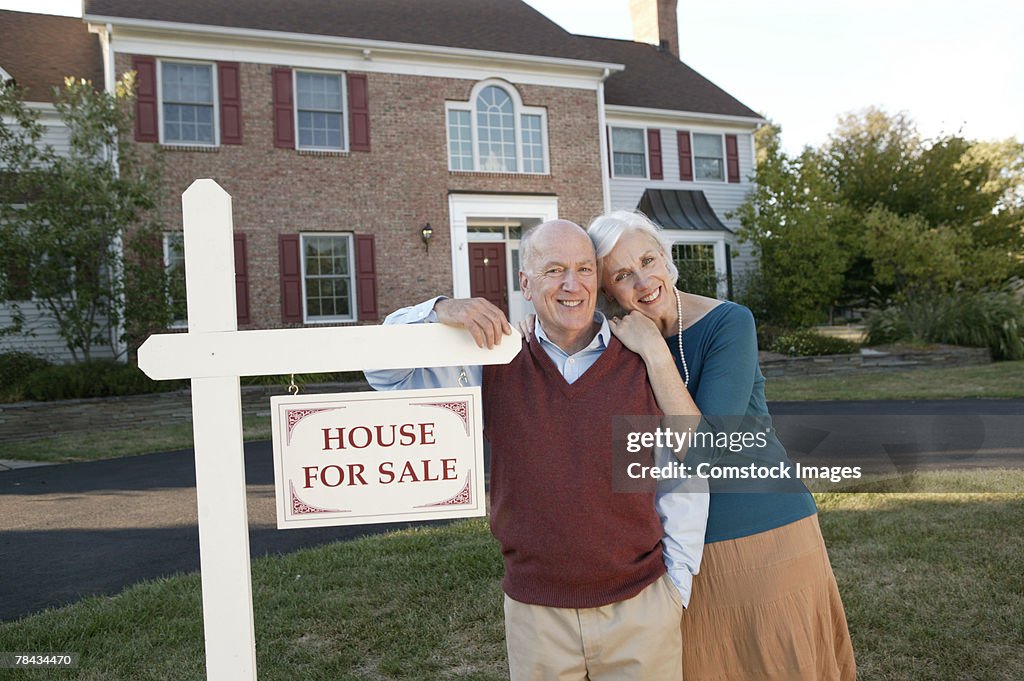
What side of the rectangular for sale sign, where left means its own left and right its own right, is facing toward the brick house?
back

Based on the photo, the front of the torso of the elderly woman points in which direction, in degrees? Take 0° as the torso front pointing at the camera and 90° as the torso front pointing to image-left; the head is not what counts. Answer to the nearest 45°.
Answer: approximately 45°

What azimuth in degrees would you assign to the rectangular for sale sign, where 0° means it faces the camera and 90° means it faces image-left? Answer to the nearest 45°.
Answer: approximately 0°

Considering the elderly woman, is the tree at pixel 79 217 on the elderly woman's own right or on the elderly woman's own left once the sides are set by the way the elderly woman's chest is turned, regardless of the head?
on the elderly woman's own right

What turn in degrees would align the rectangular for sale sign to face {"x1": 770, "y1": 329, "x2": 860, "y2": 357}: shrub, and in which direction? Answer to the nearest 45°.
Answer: approximately 135° to its left

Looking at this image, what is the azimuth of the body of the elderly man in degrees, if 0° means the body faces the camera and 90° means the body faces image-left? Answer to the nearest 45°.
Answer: approximately 0°

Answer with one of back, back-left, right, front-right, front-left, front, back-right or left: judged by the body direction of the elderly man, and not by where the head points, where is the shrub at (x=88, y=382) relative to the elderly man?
back-right

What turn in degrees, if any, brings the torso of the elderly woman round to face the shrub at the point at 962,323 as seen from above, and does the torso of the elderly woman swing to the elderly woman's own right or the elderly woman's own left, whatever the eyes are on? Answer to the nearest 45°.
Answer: approximately 135° to the elderly woman's own right

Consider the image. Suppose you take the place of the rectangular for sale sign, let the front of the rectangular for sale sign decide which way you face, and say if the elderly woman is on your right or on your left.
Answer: on your left

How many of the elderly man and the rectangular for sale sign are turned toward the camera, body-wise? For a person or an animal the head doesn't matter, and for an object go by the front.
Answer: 2

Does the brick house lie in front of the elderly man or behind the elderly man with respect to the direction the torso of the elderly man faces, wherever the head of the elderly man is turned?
behind
